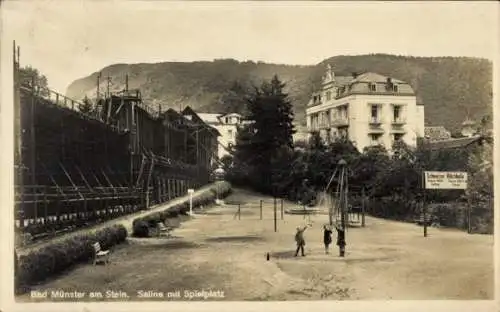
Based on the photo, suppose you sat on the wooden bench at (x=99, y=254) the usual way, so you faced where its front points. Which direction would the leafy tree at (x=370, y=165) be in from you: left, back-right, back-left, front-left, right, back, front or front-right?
front-left

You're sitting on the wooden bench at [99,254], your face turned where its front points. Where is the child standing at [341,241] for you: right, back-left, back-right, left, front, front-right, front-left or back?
front-left

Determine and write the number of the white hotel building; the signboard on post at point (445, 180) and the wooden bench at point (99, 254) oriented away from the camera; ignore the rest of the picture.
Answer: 0

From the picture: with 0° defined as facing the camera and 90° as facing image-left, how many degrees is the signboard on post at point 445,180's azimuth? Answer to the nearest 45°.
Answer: approximately 0°

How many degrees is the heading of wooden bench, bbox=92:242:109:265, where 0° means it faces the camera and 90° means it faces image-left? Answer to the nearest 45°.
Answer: approximately 315°

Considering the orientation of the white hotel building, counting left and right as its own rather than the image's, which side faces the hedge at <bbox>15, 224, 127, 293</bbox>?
front

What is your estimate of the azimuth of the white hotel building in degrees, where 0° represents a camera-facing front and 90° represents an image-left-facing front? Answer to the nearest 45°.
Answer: approximately 45°

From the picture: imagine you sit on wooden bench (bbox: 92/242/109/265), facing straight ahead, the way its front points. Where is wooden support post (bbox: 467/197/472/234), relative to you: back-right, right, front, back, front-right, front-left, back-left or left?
front-left

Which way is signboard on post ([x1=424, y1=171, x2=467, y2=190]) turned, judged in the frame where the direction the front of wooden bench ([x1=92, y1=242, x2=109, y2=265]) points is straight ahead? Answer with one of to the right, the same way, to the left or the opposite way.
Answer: to the right

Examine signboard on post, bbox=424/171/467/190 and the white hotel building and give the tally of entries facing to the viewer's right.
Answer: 0

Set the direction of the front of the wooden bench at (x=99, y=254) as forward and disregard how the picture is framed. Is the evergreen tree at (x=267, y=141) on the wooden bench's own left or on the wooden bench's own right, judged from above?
on the wooden bench's own left

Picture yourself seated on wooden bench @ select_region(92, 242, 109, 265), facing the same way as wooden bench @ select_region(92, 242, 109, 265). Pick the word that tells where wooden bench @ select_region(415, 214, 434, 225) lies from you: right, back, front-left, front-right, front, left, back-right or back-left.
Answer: front-left
